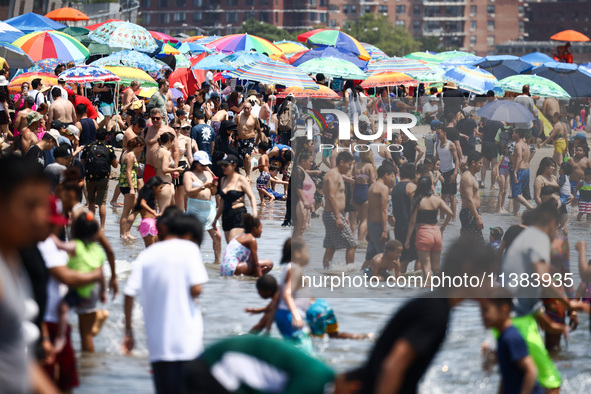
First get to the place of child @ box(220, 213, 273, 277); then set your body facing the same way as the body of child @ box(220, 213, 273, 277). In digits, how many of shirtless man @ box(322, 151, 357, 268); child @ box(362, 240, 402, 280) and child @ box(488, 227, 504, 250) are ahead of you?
3

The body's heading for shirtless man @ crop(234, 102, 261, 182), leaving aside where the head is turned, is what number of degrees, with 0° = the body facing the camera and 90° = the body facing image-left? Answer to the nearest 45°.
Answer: approximately 0°

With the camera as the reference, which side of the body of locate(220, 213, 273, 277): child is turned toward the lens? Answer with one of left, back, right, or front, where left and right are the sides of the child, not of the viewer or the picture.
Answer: right

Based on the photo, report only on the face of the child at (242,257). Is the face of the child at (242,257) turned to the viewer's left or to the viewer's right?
to the viewer's right
